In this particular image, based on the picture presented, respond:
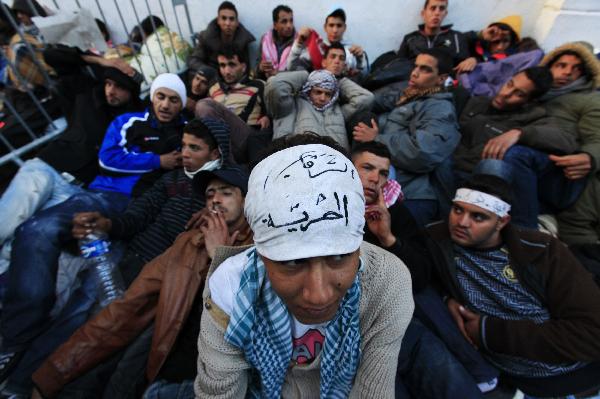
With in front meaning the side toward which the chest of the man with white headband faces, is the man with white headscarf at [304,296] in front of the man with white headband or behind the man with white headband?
in front

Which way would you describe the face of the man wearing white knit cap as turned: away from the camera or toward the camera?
toward the camera

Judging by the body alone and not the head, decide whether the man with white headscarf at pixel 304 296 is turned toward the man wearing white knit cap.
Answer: no

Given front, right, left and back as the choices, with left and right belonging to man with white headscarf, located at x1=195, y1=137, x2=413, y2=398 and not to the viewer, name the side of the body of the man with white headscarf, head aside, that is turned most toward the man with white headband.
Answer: left

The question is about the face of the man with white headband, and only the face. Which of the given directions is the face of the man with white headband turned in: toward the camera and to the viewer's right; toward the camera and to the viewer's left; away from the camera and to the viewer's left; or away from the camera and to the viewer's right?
toward the camera and to the viewer's left

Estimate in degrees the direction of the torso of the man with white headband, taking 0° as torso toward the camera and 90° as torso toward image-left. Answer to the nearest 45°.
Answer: approximately 45°

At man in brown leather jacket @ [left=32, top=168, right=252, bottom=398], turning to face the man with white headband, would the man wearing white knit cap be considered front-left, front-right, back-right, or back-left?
back-left

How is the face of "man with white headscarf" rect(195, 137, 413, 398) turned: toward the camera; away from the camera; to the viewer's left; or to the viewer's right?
toward the camera

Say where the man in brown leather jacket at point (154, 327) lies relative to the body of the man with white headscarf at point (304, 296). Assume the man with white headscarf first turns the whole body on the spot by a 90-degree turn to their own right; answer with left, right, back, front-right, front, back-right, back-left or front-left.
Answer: front

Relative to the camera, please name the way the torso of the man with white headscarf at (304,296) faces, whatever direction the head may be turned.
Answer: toward the camera

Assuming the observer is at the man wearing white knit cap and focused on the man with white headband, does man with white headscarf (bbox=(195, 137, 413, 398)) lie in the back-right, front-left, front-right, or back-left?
front-right

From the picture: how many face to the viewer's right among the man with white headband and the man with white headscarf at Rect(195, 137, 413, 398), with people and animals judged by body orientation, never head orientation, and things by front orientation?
0
